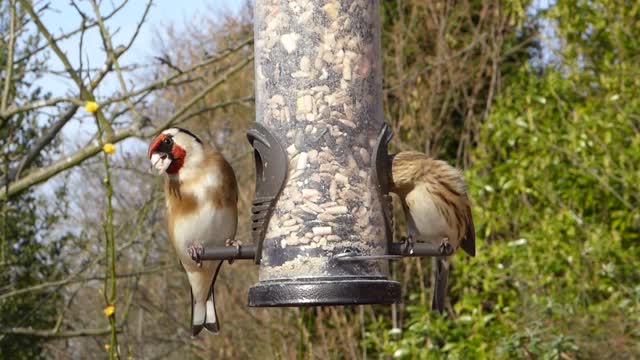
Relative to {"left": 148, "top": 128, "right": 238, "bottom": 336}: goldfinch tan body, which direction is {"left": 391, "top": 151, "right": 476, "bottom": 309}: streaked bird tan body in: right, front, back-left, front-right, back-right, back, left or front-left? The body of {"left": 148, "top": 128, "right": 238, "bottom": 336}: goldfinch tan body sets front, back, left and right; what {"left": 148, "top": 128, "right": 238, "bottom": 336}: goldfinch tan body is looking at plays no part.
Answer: back-left

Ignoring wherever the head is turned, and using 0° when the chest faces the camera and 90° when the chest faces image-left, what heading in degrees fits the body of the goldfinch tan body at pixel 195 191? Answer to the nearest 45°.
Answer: approximately 45°
